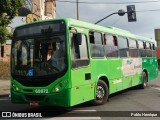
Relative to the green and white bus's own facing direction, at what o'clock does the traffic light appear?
The traffic light is roughly at 5 o'clock from the green and white bus.

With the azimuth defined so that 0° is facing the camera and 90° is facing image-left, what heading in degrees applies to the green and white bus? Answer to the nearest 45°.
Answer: approximately 45°

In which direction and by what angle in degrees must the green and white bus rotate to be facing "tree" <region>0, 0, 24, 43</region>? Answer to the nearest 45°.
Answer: approximately 90° to its right
